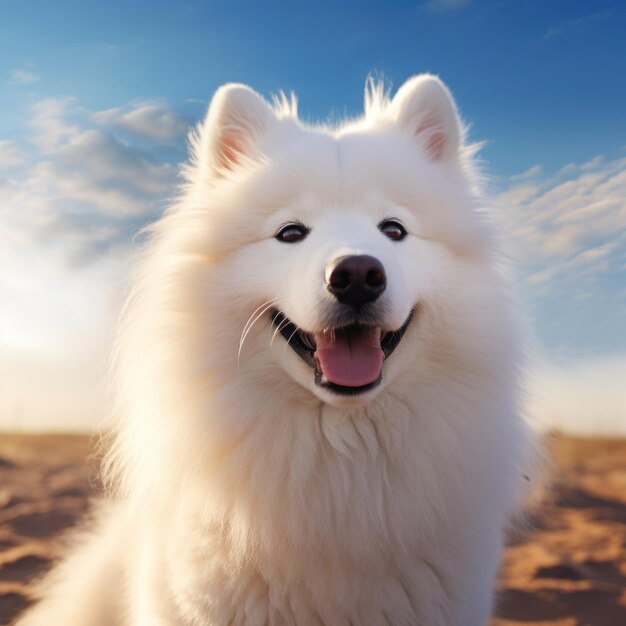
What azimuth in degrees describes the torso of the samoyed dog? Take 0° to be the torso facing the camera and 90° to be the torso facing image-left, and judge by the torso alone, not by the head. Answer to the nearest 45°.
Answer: approximately 315°
